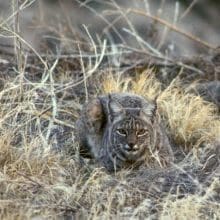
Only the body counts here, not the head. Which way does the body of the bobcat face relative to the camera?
toward the camera
